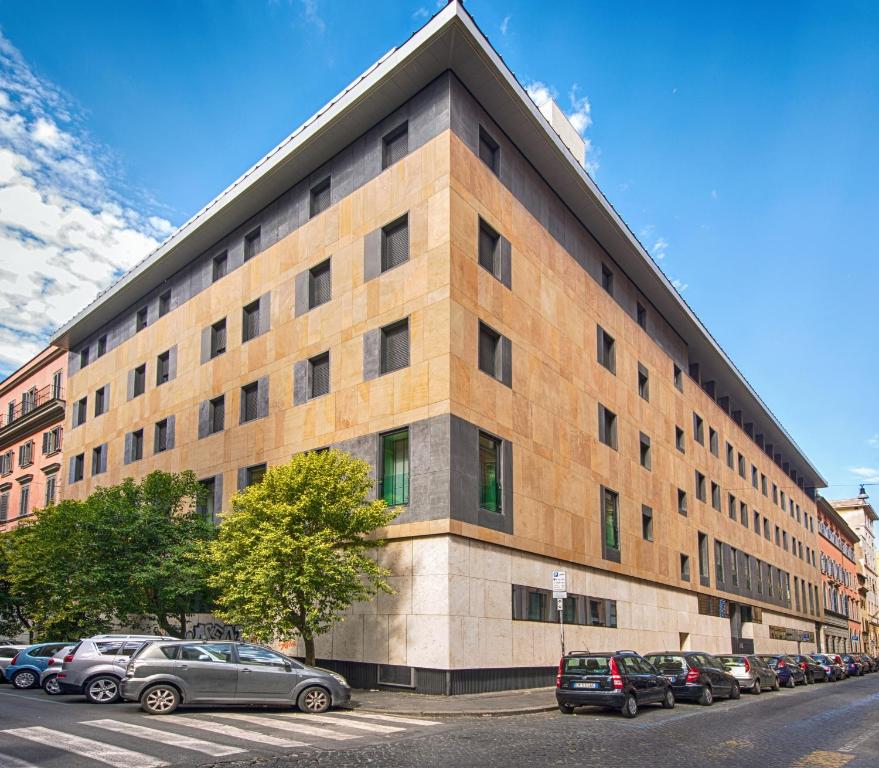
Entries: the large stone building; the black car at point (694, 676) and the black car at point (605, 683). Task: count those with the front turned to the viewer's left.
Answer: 0

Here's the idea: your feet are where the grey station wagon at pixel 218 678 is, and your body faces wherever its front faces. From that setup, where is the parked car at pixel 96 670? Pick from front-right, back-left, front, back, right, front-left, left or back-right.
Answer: back-left

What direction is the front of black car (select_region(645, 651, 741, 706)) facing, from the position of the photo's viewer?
facing away from the viewer and to the right of the viewer

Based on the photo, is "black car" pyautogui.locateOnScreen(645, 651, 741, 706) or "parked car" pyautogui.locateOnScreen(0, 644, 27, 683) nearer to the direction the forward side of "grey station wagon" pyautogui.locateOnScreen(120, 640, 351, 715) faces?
the black car

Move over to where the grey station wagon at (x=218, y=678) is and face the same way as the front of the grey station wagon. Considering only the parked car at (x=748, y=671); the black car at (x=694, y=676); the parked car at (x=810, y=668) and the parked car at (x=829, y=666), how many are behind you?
0

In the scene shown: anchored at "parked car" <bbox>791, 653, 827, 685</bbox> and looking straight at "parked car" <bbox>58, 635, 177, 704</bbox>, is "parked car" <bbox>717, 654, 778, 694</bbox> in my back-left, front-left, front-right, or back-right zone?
front-left

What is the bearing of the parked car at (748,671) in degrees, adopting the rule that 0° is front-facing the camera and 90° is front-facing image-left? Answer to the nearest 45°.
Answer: approximately 225°

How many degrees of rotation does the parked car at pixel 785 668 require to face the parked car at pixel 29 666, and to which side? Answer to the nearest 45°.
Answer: approximately 180°

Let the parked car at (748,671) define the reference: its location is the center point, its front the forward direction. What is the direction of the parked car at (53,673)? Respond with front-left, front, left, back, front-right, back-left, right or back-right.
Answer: back

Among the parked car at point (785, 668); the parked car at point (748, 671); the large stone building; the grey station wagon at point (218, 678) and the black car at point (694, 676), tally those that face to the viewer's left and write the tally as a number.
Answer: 0

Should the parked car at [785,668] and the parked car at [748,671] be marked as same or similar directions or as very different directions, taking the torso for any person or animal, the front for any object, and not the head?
same or similar directions

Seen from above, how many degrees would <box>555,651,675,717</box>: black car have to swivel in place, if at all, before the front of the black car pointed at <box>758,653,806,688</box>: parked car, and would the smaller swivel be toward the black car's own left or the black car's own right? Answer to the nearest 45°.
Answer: approximately 45° to the black car's own left

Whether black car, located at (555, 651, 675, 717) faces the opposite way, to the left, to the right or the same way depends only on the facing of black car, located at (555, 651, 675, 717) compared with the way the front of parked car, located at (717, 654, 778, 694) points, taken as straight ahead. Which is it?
the same way

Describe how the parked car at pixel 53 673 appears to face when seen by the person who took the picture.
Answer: facing away from the viewer and to the right of the viewer

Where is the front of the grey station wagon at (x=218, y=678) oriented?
to the viewer's right

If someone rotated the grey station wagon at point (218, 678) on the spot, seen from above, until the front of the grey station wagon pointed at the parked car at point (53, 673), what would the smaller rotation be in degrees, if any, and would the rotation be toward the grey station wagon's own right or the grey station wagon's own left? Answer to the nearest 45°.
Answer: approximately 135° to the grey station wagon's own left

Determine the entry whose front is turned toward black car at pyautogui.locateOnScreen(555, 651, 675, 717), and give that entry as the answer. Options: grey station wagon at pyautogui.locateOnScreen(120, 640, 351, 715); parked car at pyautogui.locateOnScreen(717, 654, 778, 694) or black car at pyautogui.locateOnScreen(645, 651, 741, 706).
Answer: the grey station wagon

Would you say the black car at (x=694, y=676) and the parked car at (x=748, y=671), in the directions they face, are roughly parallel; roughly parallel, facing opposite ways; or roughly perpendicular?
roughly parallel
